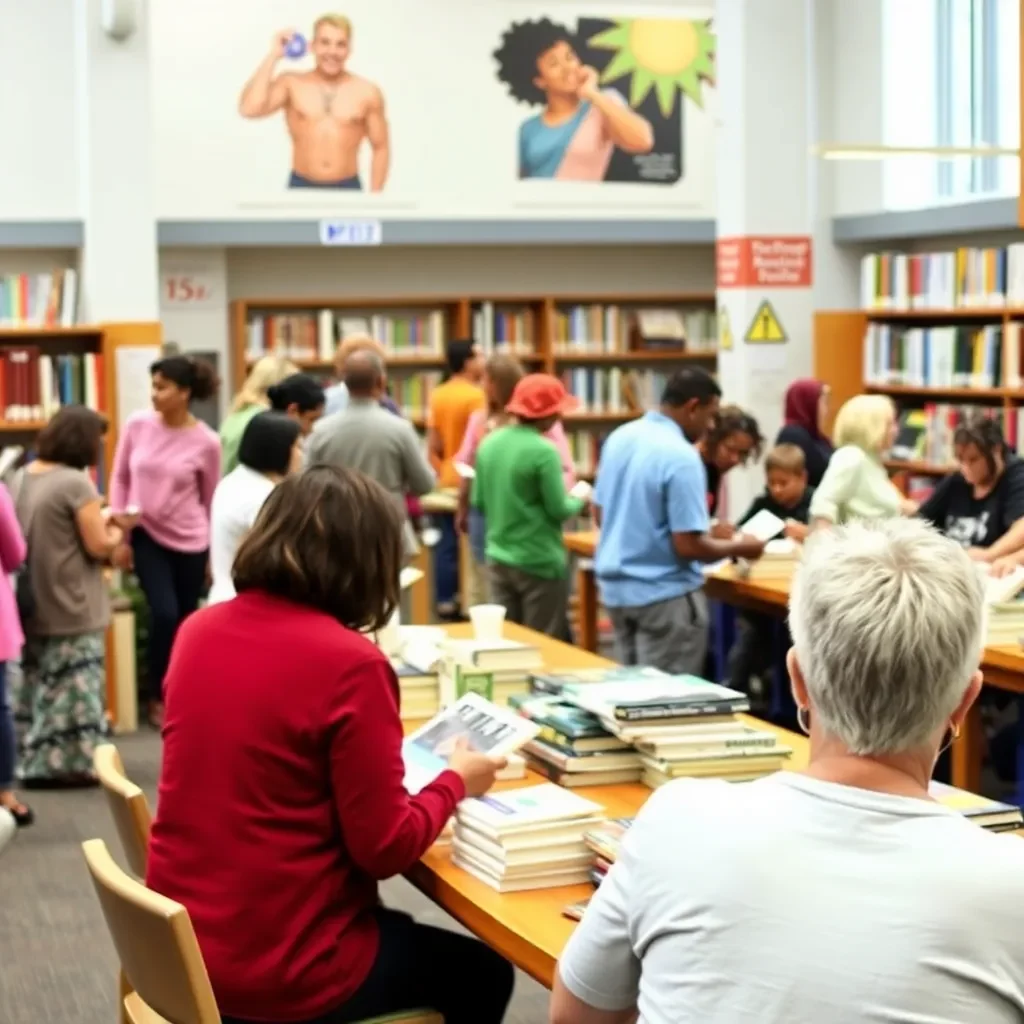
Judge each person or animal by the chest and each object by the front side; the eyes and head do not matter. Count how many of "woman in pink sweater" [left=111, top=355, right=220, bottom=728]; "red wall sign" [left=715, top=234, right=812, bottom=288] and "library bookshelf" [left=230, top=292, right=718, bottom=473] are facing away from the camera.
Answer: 0

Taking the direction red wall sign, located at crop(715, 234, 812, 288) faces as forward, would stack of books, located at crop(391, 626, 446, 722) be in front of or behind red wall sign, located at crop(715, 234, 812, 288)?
in front

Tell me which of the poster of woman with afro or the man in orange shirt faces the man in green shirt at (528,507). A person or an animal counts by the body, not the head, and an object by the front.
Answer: the poster of woman with afro

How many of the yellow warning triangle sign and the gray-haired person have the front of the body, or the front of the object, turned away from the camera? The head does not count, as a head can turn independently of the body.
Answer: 1

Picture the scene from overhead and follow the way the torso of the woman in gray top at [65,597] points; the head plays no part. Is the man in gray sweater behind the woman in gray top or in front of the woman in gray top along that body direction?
in front

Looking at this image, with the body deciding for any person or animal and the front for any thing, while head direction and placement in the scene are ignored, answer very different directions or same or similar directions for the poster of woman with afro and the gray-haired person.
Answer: very different directions

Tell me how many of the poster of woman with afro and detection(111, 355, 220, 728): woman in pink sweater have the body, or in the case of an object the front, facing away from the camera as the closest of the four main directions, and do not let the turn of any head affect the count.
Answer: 0

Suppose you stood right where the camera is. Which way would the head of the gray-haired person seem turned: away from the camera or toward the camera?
away from the camera

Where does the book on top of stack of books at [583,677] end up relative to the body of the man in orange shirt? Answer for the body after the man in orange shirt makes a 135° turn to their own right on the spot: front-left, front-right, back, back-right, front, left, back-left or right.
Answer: front

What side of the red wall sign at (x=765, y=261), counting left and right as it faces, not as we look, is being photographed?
front

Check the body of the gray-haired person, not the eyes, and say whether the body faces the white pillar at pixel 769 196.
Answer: yes

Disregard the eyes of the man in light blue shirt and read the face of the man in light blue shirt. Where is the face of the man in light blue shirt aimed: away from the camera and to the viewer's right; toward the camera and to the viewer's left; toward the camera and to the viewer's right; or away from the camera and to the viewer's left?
away from the camera and to the viewer's right

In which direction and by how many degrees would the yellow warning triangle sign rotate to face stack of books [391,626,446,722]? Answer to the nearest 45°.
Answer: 0° — it already faces it

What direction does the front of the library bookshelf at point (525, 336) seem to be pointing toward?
toward the camera

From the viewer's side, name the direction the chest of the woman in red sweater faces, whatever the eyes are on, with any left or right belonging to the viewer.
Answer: facing away from the viewer and to the right of the viewer

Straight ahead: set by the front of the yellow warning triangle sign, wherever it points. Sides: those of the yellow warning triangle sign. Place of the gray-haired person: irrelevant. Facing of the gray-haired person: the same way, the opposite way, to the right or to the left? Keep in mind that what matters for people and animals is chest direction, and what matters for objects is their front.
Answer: the opposite way

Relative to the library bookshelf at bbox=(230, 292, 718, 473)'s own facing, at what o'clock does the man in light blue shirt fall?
The man in light blue shirt is roughly at 12 o'clock from the library bookshelf.

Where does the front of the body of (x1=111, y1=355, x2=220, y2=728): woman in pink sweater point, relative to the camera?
toward the camera
